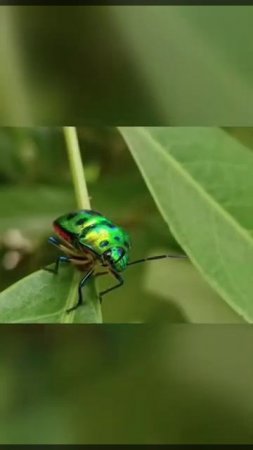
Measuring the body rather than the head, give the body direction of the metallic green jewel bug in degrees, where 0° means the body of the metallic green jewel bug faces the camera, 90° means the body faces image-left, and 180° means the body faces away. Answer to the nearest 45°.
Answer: approximately 315°
